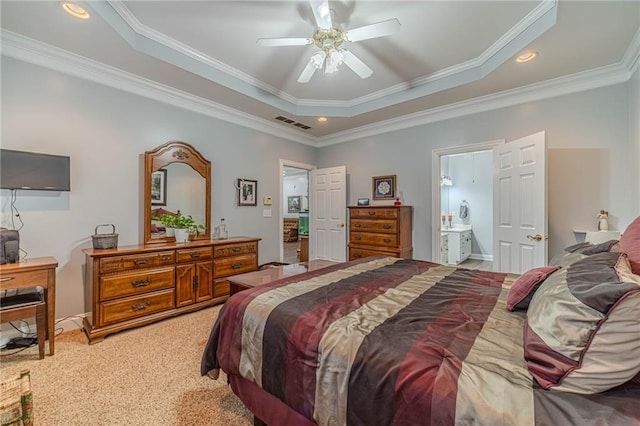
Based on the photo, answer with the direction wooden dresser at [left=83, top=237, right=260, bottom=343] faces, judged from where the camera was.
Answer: facing the viewer and to the right of the viewer

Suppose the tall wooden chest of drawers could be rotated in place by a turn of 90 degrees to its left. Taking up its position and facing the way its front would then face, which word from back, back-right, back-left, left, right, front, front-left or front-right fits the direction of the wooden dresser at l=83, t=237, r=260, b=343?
right

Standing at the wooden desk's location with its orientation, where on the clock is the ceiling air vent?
The ceiling air vent is roughly at 9 o'clock from the wooden desk.

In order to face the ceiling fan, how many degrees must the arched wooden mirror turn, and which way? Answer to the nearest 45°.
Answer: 0° — it already faces it

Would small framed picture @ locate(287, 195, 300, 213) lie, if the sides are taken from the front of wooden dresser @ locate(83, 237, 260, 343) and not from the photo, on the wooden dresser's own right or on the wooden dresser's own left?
on the wooden dresser's own left

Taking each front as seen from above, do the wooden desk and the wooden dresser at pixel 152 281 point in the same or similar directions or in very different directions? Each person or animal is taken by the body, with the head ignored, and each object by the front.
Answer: same or similar directions

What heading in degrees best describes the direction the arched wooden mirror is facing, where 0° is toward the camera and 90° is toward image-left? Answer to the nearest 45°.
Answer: approximately 315°

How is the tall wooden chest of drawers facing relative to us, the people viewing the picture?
facing the viewer and to the left of the viewer

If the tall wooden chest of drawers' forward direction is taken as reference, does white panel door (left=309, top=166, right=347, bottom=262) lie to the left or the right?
on its right

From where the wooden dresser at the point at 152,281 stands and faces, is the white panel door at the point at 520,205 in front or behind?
in front

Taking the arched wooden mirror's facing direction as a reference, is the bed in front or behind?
in front

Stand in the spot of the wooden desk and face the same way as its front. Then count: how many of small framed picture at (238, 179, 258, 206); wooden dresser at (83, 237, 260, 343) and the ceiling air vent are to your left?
3
